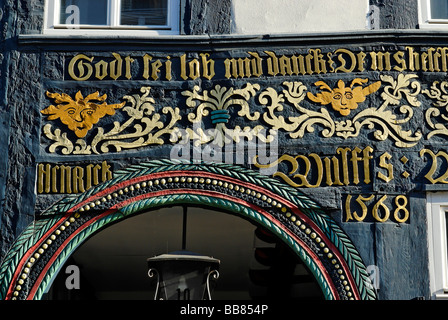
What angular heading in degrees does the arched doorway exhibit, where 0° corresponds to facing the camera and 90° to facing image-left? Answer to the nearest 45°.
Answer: approximately 0°
